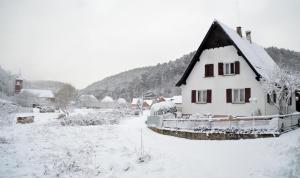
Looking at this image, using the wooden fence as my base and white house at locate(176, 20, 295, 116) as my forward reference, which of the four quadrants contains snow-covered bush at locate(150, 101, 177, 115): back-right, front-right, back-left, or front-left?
front-left

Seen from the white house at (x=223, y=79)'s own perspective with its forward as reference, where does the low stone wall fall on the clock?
The low stone wall is roughly at 12 o'clock from the white house.

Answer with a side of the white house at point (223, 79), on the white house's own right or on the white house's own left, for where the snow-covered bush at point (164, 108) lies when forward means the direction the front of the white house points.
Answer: on the white house's own right

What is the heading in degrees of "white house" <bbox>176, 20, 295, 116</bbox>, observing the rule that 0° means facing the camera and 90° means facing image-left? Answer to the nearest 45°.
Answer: approximately 0°

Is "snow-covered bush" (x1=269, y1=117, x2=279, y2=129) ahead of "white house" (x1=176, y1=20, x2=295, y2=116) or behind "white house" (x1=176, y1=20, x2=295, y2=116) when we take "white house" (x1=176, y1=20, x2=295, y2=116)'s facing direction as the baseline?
ahead
